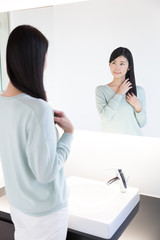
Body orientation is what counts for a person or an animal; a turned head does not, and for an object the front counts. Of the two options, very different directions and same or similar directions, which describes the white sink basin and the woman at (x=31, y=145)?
very different directions

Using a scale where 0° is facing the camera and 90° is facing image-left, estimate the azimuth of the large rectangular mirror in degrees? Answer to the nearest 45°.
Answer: approximately 45°

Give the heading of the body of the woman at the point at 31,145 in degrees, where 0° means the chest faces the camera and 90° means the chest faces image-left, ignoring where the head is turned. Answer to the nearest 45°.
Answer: approximately 225°

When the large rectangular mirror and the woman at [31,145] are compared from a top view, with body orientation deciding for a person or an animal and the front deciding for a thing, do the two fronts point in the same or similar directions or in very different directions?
very different directions
